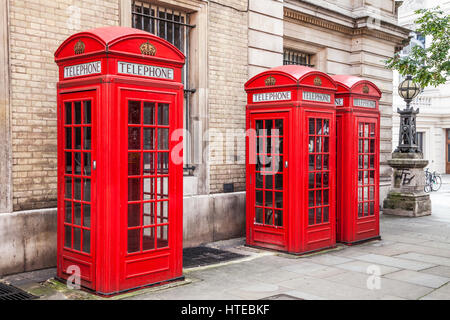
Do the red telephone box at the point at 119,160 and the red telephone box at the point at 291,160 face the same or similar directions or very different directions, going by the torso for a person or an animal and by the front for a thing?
same or similar directions

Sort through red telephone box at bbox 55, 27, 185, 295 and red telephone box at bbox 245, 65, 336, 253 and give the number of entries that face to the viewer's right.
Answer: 0

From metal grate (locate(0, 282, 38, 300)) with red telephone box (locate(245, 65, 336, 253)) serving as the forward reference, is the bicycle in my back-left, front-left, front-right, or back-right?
front-left
